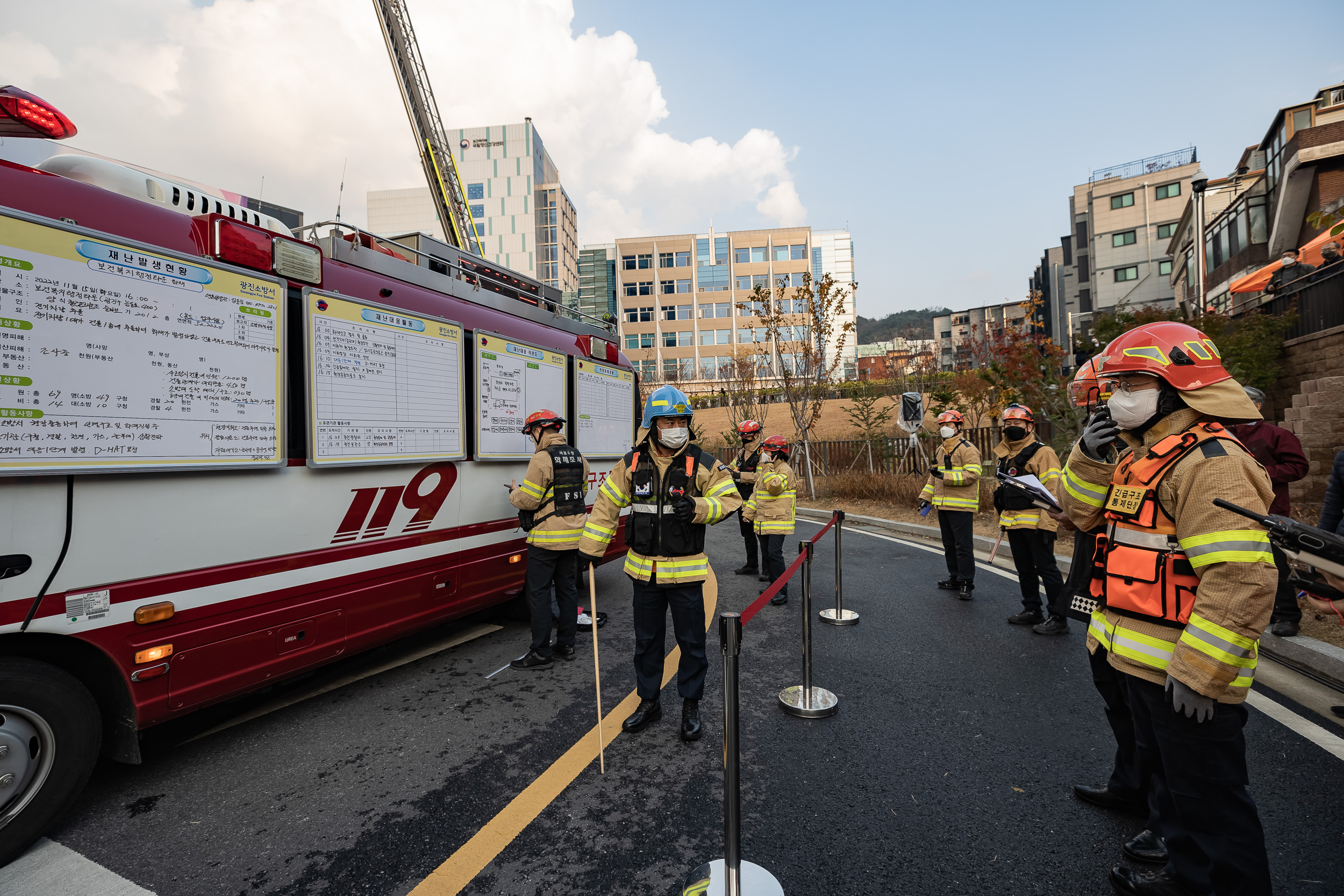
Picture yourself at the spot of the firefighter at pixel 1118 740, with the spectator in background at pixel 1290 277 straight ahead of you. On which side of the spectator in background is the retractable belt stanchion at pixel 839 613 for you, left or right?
left

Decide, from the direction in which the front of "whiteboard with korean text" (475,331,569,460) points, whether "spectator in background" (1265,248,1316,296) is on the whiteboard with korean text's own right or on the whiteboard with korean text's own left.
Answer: on the whiteboard with korean text's own left

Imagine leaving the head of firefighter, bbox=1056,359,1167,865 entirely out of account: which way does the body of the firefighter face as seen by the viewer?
to the viewer's left

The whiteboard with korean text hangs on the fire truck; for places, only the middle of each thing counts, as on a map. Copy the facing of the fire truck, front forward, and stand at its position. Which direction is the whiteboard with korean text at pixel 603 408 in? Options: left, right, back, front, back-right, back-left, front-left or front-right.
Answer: back

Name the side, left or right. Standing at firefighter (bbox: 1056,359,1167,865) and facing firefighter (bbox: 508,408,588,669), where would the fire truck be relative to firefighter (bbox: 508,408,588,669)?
left

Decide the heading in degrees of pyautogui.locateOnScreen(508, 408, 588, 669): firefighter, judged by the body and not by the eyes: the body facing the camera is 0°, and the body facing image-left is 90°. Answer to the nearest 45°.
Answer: approximately 135°

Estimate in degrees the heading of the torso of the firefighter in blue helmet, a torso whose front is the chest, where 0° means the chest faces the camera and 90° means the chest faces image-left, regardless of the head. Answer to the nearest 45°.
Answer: approximately 0°

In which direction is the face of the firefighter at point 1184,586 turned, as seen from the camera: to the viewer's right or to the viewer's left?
to the viewer's left

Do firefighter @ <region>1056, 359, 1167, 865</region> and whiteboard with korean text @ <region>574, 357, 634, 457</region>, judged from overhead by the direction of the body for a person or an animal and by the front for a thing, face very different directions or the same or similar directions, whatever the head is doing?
very different directions

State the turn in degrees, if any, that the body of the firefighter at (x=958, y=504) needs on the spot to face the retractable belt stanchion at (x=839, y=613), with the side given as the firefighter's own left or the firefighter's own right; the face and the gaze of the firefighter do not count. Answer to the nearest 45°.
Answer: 0° — they already face it
